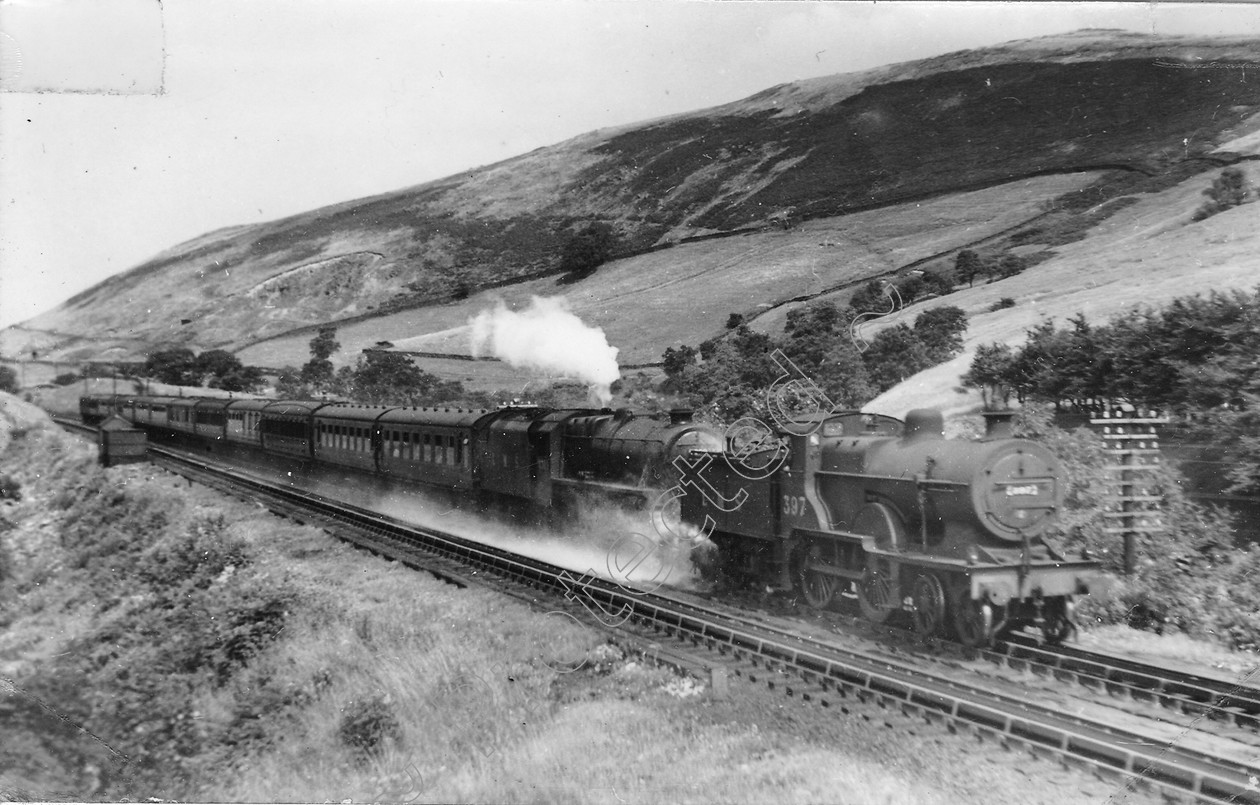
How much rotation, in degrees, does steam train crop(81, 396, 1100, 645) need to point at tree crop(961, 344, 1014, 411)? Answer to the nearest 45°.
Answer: approximately 90° to its left

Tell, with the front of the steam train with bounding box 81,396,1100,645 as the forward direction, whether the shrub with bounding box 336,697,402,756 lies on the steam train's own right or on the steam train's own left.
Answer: on the steam train's own right

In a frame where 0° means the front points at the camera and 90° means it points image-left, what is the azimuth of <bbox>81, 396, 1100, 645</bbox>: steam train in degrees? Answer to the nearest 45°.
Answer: approximately 315°

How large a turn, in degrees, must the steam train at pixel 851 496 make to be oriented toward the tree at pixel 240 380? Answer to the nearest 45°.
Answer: approximately 180°

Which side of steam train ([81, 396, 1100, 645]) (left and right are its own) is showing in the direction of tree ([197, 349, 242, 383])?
back

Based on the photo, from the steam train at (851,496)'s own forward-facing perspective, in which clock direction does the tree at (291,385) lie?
The tree is roughly at 6 o'clock from the steam train.

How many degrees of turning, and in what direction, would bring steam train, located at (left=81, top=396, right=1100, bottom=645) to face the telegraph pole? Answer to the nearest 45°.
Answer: approximately 45° to its left

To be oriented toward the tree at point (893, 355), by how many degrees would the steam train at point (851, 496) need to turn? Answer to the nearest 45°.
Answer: approximately 90° to its left
